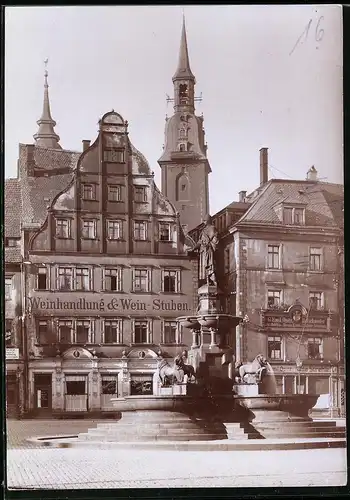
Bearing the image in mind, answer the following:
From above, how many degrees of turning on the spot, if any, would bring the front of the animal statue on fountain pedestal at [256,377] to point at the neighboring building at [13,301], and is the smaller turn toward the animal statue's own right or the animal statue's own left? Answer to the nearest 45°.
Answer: approximately 180°

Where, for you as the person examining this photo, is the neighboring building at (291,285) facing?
facing the viewer

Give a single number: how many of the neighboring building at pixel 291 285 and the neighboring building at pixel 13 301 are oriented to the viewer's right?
0

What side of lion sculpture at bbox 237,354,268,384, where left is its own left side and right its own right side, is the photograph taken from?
right

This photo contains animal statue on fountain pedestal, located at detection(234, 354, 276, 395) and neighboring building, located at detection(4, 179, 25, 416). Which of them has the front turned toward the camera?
the neighboring building

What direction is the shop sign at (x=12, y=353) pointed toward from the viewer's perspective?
toward the camera

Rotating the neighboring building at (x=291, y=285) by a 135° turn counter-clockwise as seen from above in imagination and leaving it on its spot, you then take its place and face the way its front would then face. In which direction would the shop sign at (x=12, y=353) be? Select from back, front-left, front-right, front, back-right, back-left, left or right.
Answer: back-left

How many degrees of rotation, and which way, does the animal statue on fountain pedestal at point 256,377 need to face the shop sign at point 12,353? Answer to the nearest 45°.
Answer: approximately 180°

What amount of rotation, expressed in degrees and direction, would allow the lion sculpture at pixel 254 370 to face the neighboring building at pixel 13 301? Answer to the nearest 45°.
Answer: approximately 180°

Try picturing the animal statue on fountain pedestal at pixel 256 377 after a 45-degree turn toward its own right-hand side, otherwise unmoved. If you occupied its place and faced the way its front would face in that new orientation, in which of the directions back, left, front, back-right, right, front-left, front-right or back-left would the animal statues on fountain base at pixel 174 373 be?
back-right

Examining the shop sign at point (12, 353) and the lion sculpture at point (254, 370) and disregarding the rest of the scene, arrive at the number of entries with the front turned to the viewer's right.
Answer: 1

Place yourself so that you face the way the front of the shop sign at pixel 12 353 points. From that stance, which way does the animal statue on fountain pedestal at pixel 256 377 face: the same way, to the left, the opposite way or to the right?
to the left

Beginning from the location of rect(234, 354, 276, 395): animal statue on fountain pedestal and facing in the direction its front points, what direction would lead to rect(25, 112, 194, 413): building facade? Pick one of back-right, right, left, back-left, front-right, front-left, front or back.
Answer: back

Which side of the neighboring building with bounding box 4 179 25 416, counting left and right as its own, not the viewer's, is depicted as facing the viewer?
front

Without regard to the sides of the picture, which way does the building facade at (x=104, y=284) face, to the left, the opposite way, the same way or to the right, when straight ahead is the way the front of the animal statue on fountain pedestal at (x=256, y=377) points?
to the right
